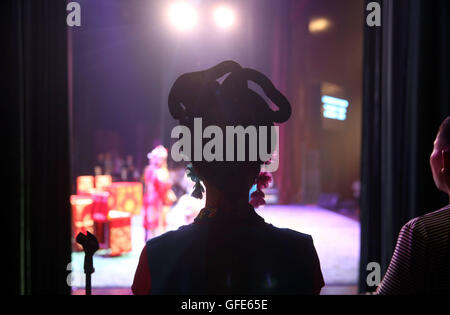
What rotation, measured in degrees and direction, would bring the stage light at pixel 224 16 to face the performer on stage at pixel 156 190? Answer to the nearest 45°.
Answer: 0° — it already faces them

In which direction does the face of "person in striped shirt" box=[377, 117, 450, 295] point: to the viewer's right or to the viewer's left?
to the viewer's left

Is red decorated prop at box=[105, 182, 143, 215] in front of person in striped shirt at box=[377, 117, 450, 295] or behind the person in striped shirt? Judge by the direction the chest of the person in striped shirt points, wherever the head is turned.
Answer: in front

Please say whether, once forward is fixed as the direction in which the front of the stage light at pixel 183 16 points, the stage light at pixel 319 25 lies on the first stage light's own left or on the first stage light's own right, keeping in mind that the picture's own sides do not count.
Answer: on the first stage light's own left

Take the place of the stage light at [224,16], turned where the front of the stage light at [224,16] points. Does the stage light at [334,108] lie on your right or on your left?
on your left

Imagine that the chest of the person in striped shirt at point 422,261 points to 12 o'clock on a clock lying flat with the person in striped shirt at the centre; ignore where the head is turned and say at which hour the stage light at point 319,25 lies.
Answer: The stage light is roughly at 1 o'clock from the person in striped shirt.

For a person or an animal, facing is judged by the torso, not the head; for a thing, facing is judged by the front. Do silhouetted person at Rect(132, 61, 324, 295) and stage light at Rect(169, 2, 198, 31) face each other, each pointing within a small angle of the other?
yes

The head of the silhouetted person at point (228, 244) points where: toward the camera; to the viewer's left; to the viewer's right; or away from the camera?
away from the camera

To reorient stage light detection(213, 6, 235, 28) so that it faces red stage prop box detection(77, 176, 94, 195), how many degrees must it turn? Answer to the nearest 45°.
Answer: approximately 45° to its right

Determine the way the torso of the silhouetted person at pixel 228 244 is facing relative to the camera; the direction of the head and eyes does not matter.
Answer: away from the camera

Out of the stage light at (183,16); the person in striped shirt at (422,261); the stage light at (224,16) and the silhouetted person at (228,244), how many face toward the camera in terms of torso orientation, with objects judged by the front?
2
